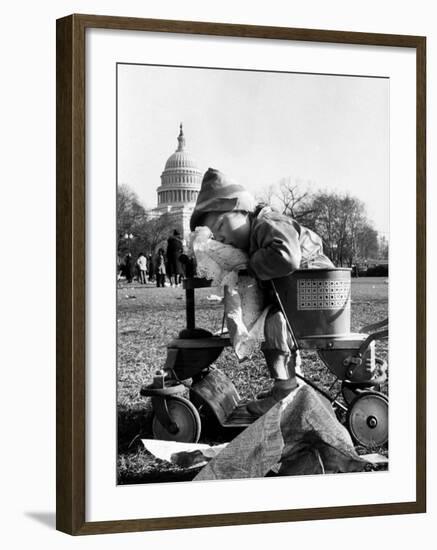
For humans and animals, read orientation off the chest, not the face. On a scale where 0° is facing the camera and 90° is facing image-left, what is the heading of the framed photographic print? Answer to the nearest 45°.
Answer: approximately 315°
